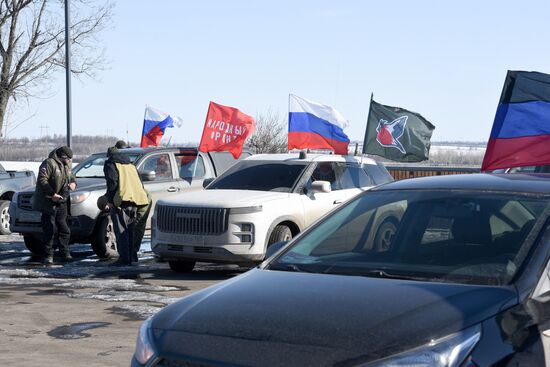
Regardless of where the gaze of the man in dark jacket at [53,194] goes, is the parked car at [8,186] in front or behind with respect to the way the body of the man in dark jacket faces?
behind

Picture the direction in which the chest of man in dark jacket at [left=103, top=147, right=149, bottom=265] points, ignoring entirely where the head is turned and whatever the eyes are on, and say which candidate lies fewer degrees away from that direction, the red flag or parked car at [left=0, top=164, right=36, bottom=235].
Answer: the parked car

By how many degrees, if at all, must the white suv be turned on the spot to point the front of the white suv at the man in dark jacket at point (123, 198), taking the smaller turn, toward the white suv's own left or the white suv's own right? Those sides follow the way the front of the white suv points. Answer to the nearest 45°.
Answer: approximately 90° to the white suv's own right

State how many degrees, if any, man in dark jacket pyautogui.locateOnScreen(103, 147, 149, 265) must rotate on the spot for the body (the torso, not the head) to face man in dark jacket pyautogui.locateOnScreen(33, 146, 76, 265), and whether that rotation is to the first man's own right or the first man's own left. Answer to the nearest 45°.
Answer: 0° — they already face them

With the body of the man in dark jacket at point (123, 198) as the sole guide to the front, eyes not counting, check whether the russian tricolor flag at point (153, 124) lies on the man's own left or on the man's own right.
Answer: on the man's own right

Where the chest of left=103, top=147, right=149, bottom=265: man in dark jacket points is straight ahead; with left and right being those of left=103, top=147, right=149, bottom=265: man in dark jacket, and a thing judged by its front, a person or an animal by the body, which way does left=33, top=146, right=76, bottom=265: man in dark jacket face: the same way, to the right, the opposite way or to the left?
the opposite way

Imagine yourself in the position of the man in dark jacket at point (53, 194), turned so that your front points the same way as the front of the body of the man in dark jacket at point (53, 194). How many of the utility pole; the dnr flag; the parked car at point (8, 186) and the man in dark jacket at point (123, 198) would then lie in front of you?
2

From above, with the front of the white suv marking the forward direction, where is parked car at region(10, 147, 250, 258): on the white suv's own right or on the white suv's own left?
on the white suv's own right

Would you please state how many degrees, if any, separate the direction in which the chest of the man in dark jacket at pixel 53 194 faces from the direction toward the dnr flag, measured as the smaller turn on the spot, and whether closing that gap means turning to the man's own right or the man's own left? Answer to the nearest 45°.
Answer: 0° — they already face it

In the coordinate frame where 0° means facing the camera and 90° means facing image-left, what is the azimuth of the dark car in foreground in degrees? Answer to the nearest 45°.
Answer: approximately 45°

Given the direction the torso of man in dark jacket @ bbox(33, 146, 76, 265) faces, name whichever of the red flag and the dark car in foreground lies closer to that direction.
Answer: the dark car in foreground

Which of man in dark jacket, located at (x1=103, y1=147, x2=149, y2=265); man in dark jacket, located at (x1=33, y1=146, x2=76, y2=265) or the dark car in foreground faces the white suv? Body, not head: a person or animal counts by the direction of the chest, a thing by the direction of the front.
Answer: man in dark jacket, located at (x1=33, y1=146, x2=76, y2=265)

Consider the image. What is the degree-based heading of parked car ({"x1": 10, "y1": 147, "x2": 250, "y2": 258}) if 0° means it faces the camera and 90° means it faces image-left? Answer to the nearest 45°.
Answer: approximately 45°
